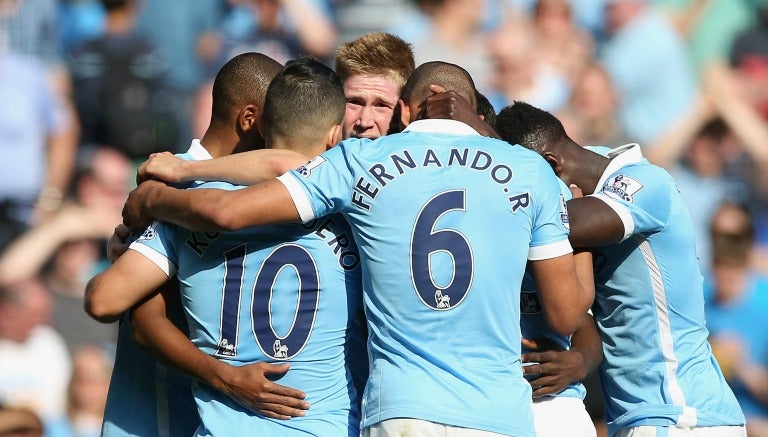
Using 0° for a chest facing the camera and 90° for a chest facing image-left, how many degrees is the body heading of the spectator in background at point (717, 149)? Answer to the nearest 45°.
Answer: approximately 0°

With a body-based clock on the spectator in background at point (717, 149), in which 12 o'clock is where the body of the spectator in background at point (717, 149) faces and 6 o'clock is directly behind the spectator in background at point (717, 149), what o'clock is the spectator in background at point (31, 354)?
the spectator in background at point (31, 354) is roughly at 2 o'clock from the spectator in background at point (717, 149).

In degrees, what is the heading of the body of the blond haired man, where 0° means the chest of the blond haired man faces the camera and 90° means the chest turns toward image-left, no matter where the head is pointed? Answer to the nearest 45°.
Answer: approximately 0°

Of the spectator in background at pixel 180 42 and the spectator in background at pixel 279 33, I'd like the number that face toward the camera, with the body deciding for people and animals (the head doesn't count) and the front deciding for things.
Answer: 2

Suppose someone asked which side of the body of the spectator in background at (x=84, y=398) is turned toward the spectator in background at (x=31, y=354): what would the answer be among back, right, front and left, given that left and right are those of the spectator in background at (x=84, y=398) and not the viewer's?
right
